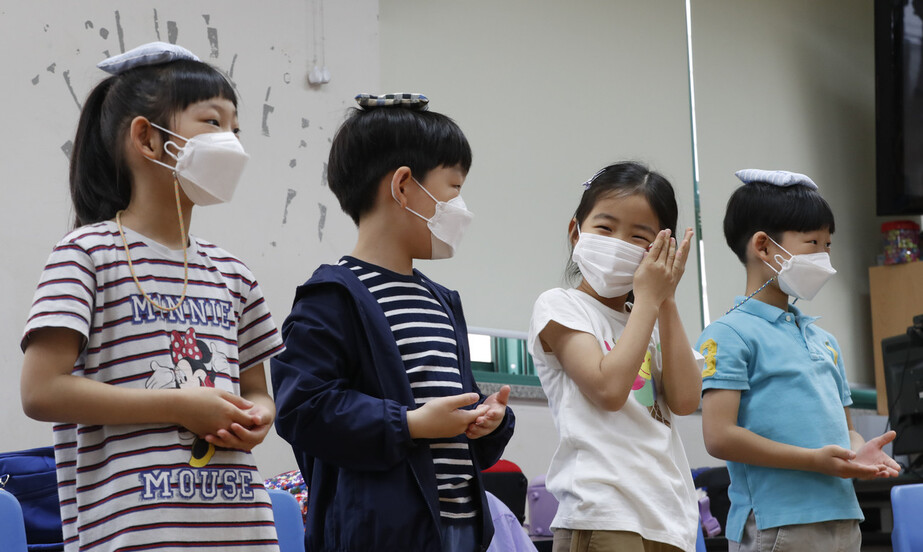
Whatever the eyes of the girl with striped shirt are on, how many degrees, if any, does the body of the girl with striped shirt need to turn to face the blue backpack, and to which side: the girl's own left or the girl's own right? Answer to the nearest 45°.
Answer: approximately 135° to the girl's own left

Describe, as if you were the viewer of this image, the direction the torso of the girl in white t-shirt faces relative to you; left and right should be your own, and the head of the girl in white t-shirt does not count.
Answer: facing the viewer and to the right of the viewer

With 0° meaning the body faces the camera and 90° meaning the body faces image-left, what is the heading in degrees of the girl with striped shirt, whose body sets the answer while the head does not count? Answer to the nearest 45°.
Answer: approximately 315°

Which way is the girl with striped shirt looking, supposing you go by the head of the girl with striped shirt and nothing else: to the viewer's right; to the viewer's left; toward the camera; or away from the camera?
to the viewer's right

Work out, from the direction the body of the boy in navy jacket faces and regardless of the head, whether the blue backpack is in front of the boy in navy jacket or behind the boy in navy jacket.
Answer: behind

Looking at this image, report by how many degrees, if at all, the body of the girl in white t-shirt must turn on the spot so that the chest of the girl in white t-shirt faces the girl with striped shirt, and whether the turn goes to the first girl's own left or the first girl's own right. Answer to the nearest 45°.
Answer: approximately 90° to the first girl's own right

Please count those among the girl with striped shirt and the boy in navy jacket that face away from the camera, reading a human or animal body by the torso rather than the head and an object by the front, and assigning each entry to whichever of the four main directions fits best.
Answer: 0
